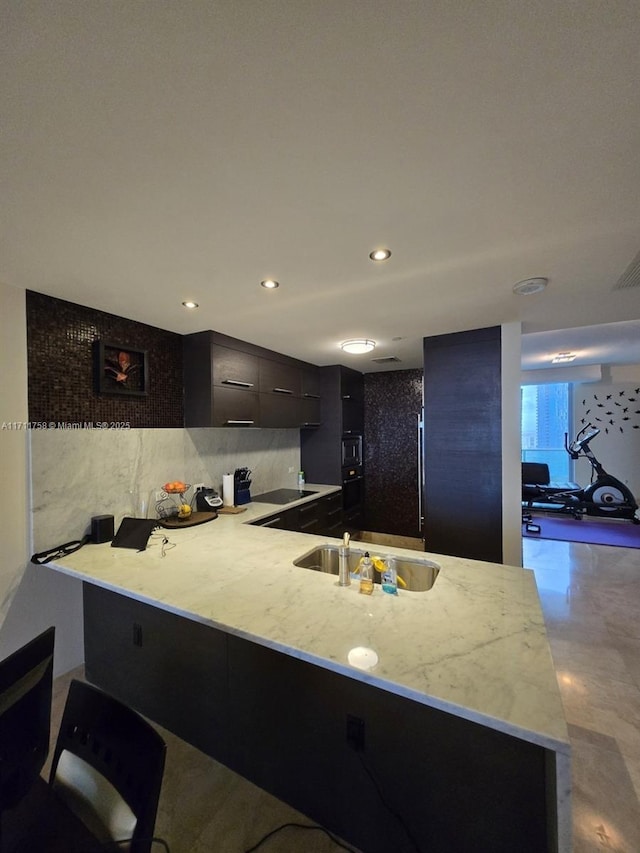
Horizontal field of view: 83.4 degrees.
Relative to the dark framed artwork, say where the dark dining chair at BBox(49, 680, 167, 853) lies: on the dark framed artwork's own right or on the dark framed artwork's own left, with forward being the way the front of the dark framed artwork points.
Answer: on the dark framed artwork's own right

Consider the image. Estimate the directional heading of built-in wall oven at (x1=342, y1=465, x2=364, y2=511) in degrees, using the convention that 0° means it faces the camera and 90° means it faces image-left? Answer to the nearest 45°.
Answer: approximately 315°
